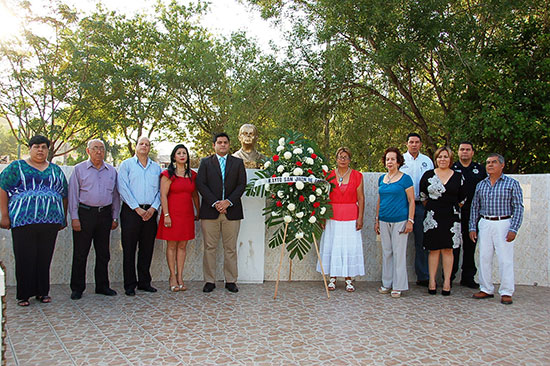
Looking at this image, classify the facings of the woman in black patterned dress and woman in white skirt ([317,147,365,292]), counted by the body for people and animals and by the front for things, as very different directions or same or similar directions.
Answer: same or similar directions

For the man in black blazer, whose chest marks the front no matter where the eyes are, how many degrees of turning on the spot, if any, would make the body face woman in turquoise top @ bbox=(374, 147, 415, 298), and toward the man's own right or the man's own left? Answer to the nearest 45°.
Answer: approximately 90° to the man's own left

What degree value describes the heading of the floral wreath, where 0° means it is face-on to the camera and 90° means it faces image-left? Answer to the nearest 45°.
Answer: approximately 0°

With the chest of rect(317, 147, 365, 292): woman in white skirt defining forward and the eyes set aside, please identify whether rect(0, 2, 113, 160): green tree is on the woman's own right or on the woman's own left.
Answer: on the woman's own right

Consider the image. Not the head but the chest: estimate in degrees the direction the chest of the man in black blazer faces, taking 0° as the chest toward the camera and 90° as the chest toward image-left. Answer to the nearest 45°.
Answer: approximately 0°

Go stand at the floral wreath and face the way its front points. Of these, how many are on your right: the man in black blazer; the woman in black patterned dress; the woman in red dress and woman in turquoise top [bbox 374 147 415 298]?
2

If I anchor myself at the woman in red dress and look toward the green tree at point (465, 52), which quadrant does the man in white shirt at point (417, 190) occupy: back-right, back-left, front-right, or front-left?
front-right

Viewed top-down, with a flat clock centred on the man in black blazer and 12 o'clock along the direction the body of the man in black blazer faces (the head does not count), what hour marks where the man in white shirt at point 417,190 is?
The man in white shirt is roughly at 9 o'clock from the man in black blazer.

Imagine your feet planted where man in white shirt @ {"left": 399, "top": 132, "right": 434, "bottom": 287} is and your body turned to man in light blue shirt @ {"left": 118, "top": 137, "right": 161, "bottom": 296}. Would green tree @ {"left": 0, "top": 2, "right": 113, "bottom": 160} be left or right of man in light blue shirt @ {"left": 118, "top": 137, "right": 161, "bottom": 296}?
right

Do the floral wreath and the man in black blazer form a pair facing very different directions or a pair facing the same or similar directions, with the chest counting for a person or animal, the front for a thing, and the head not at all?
same or similar directions

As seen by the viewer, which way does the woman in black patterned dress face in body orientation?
toward the camera

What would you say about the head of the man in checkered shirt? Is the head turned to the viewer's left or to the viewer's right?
to the viewer's left

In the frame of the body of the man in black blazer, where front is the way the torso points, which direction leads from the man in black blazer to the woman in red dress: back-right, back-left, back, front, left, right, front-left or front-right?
right

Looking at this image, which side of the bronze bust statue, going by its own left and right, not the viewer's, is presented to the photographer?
front

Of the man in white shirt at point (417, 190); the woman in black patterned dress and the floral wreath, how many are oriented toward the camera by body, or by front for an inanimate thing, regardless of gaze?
3

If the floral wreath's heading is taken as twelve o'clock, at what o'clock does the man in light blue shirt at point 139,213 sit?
The man in light blue shirt is roughly at 3 o'clock from the floral wreath.

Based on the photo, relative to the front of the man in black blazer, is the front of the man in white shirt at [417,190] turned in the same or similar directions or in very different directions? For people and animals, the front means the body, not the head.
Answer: same or similar directions

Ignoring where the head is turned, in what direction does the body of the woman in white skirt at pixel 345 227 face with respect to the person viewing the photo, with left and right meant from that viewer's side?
facing the viewer

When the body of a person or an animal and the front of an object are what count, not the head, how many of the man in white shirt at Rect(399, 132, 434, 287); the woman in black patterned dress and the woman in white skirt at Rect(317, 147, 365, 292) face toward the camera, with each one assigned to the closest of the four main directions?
3

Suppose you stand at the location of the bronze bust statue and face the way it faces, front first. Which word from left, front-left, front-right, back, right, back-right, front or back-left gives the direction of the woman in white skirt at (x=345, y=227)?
front-left
